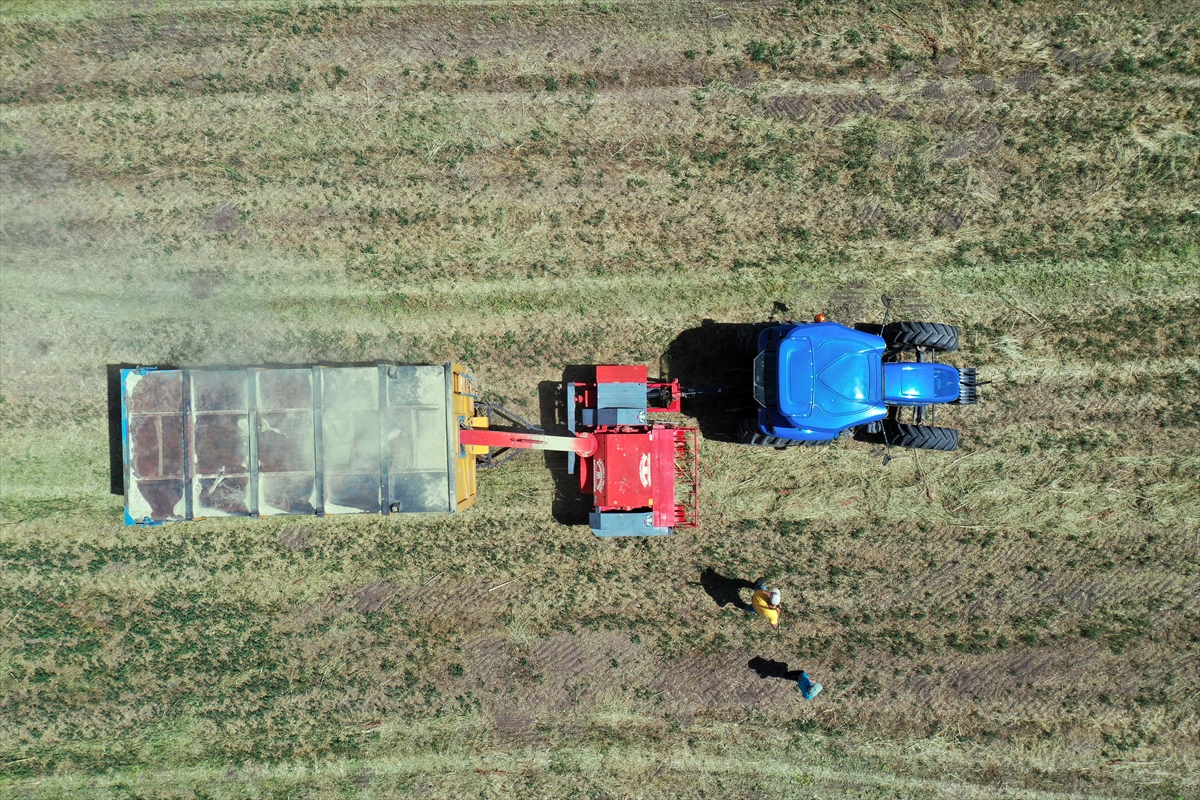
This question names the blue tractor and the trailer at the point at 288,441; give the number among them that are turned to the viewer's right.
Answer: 2

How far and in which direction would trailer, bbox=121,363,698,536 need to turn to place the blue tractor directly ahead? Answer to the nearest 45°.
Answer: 0° — it already faces it

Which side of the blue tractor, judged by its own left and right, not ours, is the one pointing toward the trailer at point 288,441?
back

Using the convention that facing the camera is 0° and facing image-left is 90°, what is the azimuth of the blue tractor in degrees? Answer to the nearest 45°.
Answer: approximately 270°

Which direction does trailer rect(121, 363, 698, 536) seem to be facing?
to the viewer's right

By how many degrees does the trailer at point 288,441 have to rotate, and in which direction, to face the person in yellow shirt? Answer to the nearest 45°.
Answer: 0° — it already faces them
